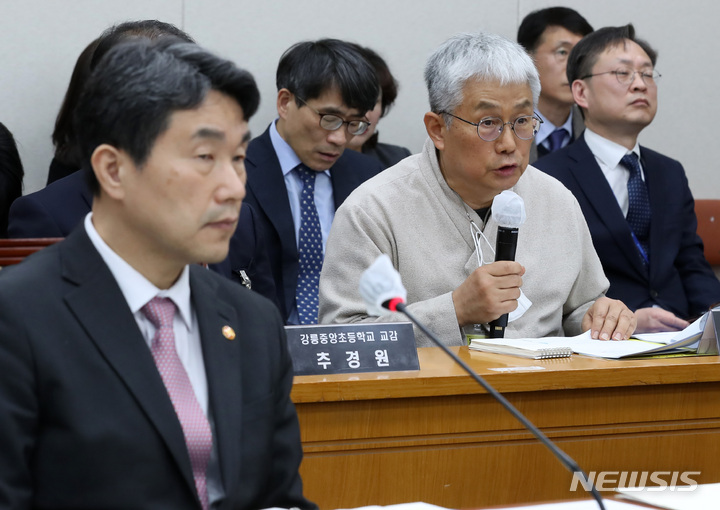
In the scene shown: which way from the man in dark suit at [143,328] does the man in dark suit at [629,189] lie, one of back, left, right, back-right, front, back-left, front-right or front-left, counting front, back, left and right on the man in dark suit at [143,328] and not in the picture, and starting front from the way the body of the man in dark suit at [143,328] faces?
left

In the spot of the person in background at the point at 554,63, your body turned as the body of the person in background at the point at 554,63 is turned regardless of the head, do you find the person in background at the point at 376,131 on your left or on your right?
on your right

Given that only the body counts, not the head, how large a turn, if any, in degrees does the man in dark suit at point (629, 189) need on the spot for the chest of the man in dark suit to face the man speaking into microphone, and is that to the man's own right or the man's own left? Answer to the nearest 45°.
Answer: approximately 45° to the man's own right

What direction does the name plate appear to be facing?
toward the camera

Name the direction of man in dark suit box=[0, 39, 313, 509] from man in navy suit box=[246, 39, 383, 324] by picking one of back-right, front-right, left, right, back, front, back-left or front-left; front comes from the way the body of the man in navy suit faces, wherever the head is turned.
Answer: front-right

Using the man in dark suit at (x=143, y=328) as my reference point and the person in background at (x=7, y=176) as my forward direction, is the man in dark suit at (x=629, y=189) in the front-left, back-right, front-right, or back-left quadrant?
front-right

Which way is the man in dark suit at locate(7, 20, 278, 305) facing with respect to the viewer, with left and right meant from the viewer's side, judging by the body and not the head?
facing the viewer and to the right of the viewer

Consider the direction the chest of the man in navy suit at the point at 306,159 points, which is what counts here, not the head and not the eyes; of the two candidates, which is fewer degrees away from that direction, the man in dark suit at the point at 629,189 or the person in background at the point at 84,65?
the man in dark suit

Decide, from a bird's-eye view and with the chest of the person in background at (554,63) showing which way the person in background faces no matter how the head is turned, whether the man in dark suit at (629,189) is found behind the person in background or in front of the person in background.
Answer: in front

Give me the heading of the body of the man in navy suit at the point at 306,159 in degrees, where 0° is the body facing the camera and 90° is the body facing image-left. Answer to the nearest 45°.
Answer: approximately 315°

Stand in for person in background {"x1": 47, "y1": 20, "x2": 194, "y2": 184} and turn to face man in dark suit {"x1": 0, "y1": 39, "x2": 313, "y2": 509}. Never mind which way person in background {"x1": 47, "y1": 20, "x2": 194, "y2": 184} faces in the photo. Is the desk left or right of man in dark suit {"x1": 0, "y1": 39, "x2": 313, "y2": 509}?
left

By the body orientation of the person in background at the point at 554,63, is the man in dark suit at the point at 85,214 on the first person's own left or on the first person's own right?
on the first person's own right

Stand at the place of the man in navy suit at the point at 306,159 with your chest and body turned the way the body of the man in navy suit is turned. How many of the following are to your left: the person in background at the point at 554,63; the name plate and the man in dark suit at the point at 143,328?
1

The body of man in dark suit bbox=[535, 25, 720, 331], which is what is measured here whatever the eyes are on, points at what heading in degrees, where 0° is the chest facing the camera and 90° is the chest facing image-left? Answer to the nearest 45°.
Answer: approximately 315°

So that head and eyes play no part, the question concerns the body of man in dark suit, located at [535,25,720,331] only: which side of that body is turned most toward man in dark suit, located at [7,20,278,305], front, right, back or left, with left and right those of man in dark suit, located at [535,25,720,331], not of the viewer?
right
